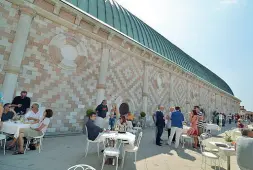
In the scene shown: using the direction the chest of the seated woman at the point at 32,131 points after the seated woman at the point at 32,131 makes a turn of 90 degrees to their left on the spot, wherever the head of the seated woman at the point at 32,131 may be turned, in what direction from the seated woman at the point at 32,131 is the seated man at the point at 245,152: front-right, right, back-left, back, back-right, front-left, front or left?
front-left

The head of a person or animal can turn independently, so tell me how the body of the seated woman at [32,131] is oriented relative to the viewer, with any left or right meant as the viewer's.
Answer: facing to the left of the viewer

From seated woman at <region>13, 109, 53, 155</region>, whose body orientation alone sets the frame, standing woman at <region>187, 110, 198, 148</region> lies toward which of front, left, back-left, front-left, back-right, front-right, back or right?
back

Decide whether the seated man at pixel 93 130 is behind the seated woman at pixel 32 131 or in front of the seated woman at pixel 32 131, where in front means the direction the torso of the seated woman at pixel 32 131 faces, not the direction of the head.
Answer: behind

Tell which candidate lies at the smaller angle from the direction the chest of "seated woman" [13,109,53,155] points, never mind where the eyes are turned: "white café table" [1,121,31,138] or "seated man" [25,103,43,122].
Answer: the white café table

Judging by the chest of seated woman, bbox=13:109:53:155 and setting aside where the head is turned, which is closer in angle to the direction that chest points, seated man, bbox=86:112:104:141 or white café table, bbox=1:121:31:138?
the white café table

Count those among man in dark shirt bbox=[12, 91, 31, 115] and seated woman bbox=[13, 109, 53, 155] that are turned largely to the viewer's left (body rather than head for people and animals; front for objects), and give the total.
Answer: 1

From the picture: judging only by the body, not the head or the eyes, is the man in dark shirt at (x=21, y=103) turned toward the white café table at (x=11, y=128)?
yes

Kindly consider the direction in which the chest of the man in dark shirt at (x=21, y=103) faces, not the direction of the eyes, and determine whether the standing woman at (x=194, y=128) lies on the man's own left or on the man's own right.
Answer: on the man's own left

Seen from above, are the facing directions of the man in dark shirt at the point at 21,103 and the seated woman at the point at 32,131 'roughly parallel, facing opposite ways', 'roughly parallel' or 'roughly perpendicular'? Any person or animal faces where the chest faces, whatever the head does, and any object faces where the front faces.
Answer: roughly perpendicular

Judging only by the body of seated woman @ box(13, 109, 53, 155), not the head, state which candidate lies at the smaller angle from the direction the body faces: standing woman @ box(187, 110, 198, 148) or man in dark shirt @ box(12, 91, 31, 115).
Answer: the man in dark shirt

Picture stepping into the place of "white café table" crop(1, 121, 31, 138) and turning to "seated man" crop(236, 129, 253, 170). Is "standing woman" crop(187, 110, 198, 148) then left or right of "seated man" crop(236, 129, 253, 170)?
left

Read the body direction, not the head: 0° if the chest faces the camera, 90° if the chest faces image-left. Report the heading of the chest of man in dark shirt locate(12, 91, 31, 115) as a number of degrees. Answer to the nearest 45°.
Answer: approximately 0°
